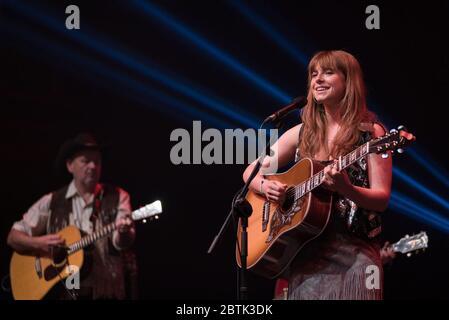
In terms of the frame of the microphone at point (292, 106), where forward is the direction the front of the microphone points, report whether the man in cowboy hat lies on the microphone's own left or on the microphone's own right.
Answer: on the microphone's own left

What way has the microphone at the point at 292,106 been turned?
to the viewer's right
